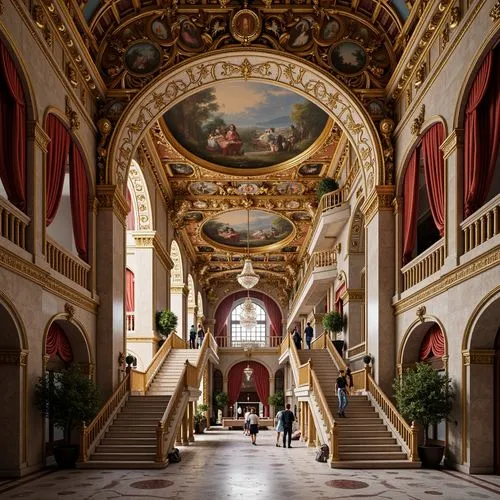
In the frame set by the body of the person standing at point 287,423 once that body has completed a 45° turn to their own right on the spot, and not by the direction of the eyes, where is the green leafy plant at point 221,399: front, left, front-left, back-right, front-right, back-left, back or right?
front-left

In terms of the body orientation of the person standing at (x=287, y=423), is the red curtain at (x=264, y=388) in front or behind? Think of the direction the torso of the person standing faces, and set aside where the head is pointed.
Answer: in front

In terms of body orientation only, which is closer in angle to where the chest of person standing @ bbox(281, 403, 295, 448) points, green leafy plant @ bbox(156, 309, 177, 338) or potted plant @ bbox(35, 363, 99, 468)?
the green leafy plant

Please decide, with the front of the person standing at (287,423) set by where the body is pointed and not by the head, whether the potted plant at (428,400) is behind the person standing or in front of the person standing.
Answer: behind

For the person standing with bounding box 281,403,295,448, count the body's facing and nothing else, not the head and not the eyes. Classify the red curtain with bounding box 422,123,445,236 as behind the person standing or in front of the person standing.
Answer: behind

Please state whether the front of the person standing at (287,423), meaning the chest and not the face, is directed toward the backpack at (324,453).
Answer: no

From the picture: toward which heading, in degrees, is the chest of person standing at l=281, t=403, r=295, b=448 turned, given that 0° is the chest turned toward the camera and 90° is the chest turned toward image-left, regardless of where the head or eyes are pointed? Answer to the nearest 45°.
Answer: approximately 180°

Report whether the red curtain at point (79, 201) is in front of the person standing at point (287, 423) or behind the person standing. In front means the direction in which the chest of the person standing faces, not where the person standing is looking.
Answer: behind

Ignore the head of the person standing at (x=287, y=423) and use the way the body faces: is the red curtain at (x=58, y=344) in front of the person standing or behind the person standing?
behind

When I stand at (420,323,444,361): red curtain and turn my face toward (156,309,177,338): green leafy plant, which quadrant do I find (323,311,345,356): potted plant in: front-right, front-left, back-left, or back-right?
front-right
